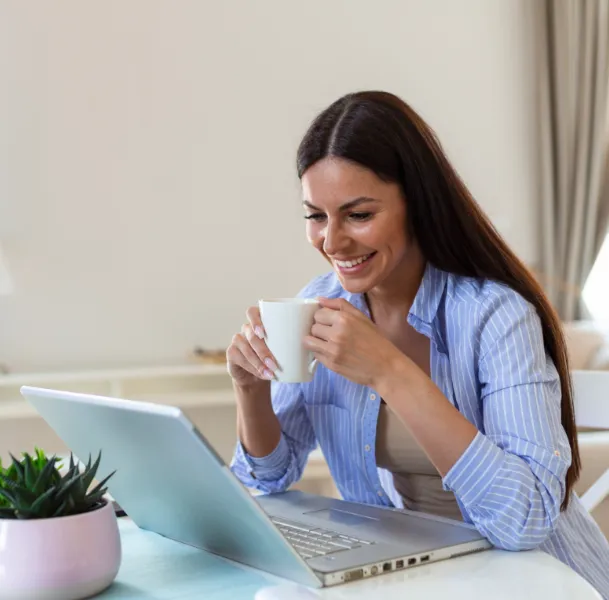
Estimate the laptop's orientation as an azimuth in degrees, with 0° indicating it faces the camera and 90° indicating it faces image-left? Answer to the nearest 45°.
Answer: approximately 225°

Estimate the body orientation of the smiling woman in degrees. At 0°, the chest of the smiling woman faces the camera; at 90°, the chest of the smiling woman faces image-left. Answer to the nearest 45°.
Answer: approximately 45°

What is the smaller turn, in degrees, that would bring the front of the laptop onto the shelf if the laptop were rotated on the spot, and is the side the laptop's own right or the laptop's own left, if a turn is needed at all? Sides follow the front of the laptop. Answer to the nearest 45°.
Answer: approximately 45° to the laptop's own left

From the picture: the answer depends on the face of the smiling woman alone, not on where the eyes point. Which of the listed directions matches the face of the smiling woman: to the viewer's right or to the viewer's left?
to the viewer's left

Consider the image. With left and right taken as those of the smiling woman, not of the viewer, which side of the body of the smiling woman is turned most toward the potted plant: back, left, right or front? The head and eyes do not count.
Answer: front

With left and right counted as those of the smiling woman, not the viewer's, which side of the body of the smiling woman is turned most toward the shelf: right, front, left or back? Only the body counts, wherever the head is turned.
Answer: right

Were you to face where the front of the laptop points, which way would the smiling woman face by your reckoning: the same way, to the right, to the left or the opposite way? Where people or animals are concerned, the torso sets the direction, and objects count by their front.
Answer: the opposite way

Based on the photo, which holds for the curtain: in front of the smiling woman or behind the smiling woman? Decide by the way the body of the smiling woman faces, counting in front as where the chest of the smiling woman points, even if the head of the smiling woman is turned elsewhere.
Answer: behind

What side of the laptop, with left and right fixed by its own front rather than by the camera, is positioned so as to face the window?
front
